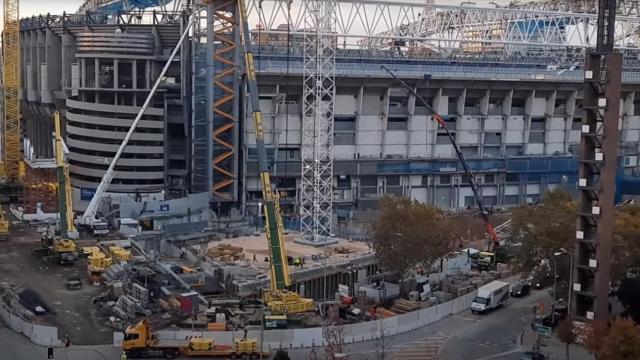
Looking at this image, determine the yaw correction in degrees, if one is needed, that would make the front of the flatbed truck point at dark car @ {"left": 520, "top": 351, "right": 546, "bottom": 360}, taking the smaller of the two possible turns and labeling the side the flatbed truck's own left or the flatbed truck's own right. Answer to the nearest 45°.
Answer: approximately 180°

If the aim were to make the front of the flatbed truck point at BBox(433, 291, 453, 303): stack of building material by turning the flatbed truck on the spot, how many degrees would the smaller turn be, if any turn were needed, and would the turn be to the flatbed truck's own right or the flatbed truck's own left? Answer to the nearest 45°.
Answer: approximately 135° to the flatbed truck's own right

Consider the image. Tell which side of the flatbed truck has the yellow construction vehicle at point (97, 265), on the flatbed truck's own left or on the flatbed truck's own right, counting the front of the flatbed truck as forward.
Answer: on the flatbed truck's own right

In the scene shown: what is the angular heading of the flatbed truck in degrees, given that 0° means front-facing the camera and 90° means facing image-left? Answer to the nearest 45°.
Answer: approximately 90°

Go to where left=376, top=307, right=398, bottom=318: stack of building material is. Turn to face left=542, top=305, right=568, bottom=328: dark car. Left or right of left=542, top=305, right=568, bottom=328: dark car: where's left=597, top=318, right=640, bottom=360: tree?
right

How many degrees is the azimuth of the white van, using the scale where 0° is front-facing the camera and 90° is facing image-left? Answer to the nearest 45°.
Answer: approximately 45°

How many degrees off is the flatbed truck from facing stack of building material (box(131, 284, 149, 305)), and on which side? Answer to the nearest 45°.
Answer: approximately 90° to its right

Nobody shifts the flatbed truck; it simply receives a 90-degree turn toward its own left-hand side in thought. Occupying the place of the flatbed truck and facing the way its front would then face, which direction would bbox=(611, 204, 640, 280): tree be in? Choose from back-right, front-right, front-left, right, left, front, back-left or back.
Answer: left

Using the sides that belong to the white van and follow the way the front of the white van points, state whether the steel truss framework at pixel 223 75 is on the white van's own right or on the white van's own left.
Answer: on the white van's own right
